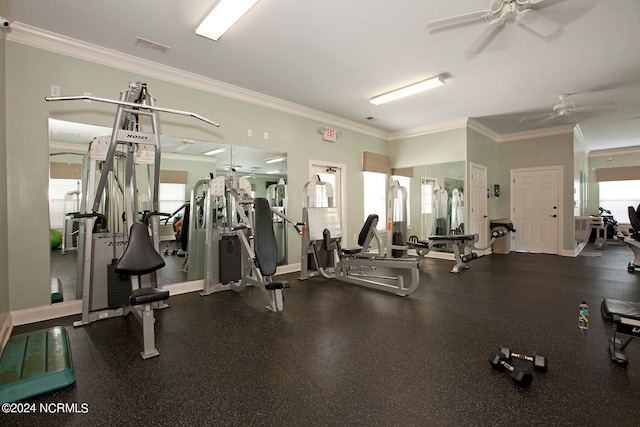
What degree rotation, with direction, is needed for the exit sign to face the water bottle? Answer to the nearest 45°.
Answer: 0° — it already faces it

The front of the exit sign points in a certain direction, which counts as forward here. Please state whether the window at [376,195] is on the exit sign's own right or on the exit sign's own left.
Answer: on the exit sign's own left

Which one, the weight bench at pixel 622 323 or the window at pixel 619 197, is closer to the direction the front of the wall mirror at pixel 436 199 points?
the weight bench

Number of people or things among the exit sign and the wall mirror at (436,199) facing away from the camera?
0

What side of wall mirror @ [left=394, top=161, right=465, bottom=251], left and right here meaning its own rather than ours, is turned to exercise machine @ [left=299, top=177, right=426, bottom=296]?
front

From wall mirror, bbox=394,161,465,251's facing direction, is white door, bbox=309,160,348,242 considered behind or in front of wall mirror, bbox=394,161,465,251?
in front

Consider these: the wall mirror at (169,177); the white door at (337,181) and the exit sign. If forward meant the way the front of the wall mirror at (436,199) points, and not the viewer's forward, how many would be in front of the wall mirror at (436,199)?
3

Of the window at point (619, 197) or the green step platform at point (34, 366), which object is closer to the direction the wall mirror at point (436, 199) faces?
the green step platform

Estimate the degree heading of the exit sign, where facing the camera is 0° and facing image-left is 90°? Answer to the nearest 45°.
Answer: approximately 315°

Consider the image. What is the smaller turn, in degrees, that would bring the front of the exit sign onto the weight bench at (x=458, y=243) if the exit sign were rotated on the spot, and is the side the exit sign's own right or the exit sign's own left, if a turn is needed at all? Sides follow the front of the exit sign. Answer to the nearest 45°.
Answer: approximately 45° to the exit sign's own left

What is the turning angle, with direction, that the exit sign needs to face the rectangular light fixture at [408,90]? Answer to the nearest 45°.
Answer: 0° — it already faces it

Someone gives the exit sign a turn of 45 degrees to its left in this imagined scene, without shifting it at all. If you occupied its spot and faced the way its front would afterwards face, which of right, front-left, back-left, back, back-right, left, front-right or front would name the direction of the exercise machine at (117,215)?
back-right

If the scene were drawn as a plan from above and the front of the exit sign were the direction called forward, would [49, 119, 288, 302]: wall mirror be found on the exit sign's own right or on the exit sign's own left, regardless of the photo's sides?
on the exit sign's own right

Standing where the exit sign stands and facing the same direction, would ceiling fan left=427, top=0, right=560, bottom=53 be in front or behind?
in front
